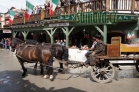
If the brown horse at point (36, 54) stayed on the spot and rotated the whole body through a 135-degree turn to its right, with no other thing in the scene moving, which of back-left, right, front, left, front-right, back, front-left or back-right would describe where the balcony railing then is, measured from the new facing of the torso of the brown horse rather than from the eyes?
front

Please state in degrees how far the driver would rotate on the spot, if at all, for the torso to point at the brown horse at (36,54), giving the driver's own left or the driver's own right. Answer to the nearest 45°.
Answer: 0° — they already face it

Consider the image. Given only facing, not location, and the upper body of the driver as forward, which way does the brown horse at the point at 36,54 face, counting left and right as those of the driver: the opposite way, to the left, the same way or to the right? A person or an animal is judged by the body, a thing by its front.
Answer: the same way

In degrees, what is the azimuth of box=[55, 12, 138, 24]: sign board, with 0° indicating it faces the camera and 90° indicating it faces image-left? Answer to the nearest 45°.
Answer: approximately 0°

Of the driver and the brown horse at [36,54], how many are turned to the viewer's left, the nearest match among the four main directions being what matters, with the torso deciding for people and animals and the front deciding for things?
2

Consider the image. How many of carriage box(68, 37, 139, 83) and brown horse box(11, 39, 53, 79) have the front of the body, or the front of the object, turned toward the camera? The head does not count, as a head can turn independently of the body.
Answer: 0

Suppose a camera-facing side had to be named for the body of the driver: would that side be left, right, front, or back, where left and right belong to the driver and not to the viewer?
left

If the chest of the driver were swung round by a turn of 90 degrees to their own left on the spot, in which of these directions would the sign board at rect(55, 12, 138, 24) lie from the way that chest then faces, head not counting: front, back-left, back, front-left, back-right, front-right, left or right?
back

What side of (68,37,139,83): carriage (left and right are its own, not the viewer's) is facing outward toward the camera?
left

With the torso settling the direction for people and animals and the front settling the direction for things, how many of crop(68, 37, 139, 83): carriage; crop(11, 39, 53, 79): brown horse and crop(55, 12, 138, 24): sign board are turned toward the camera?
1

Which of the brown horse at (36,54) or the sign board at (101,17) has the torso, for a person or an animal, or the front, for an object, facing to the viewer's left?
the brown horse

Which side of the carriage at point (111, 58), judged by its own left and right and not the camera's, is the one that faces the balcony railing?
right

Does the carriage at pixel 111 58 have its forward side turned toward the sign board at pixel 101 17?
no

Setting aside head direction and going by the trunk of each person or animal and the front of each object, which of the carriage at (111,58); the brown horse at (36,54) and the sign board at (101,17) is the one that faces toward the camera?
the sign board

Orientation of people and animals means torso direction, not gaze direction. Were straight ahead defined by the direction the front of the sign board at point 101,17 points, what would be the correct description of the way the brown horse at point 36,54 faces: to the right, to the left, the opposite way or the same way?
to the right

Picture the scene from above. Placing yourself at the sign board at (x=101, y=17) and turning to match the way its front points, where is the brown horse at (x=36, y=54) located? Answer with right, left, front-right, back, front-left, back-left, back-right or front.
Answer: front-right

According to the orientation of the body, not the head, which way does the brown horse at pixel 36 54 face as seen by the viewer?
to the viewer's left

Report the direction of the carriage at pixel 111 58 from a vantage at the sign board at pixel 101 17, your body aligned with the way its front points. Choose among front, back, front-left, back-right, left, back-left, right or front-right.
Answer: front

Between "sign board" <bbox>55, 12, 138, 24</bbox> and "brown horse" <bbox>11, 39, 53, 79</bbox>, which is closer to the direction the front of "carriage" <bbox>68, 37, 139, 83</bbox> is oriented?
the brown horse

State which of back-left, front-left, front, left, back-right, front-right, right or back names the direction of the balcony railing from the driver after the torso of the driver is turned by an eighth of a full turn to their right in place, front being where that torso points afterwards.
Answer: front-right
